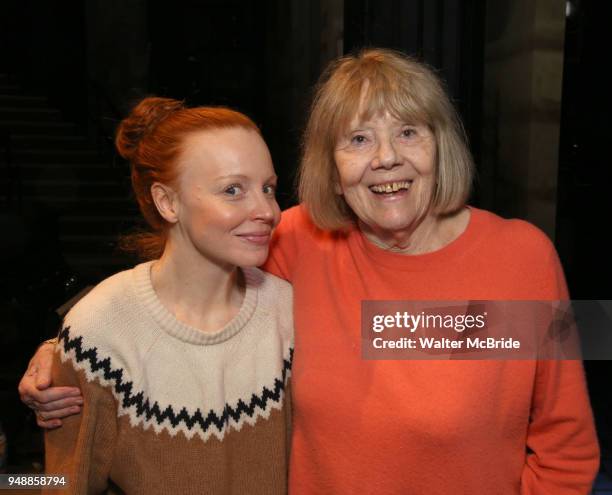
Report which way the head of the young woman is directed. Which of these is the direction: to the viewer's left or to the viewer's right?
to the viewer's right

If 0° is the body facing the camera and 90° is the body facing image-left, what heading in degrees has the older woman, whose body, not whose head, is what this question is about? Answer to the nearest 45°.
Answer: approximately 0°
